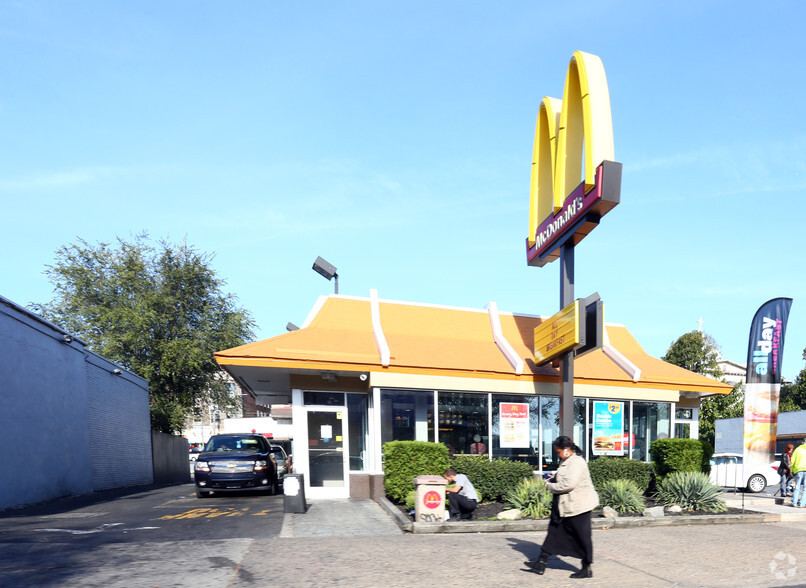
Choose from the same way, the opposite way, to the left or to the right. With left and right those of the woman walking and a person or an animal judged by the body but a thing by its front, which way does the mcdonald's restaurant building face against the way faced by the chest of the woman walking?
to the left

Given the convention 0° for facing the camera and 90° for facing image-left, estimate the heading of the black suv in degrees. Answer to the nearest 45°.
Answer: approximately 0°

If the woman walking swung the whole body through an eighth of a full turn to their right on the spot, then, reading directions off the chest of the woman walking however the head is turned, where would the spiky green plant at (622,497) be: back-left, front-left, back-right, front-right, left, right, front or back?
front-right

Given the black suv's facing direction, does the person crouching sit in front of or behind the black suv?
in front

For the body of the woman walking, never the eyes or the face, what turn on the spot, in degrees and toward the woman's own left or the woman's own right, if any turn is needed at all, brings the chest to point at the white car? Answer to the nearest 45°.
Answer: approximately 90° to the woman's own right

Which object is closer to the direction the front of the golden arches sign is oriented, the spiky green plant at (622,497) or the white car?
the spiky green plant

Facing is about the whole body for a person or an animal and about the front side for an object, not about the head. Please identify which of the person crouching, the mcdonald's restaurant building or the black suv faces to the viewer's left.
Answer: the person crouching

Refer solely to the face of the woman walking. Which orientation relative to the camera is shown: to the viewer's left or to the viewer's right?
to the viewer's left

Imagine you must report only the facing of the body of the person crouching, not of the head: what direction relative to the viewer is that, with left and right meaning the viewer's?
facing to the left of the viewer

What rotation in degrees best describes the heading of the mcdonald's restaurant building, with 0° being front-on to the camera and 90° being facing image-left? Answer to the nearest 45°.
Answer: approximately 0°

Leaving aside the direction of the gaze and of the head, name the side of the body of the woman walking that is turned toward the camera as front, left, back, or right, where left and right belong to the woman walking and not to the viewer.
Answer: left
